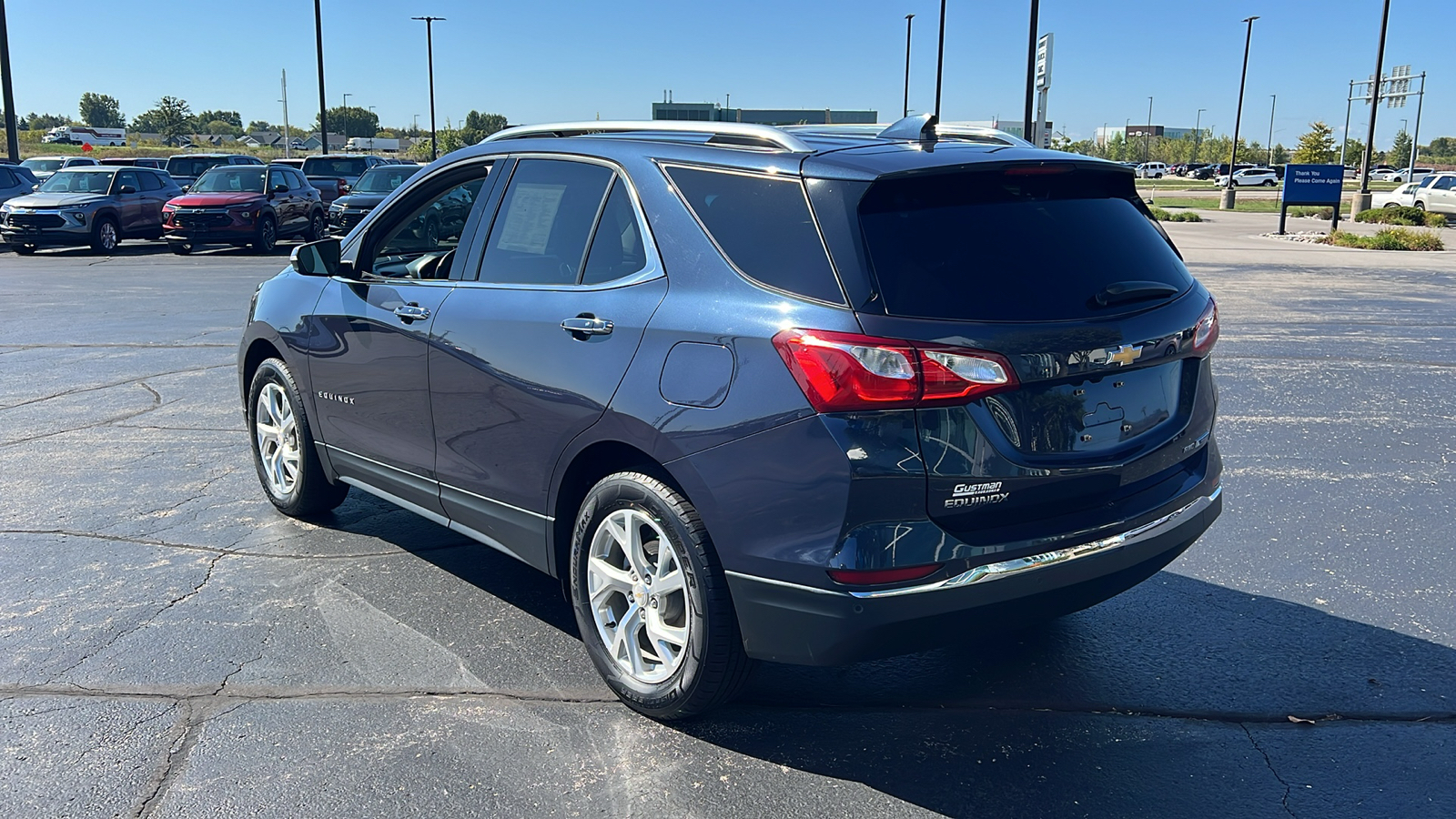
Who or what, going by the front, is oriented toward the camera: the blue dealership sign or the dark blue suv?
the blue dealership sign

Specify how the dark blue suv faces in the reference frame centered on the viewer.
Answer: facing away from the viewer and to the left of the viewer

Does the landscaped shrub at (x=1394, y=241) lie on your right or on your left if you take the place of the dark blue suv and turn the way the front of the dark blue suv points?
on your right

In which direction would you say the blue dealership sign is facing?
toward the camera

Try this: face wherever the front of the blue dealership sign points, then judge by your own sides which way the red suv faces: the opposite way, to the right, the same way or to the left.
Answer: the same way

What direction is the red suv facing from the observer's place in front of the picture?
facing the viewer and to the left of the viewer

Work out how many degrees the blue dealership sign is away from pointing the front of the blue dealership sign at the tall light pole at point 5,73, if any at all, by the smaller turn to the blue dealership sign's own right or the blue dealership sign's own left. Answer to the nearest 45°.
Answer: approximately 90° to the blue dealership sign's own right

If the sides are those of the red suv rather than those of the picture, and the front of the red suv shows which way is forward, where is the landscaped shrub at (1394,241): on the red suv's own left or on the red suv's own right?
on the red suv's own left

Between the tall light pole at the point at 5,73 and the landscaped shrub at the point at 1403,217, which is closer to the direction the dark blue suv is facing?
the tall light pole

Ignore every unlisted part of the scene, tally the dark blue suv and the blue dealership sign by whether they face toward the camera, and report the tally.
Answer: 1

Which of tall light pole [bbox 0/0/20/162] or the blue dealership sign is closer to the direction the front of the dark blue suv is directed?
the tall light pole

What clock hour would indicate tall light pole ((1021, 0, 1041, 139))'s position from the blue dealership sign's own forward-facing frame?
The tall light pole is roughly at 2 o'clock from the blue dealership sign.

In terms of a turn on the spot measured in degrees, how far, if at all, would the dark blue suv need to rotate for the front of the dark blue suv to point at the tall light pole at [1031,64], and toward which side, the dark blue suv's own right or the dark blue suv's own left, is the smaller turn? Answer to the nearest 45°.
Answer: approximately 45° to the dark blue suv's own right

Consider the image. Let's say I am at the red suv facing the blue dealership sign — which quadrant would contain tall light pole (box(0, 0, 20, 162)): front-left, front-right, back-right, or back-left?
back-left

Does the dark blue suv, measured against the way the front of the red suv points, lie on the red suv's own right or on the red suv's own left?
on the red suv's own left
